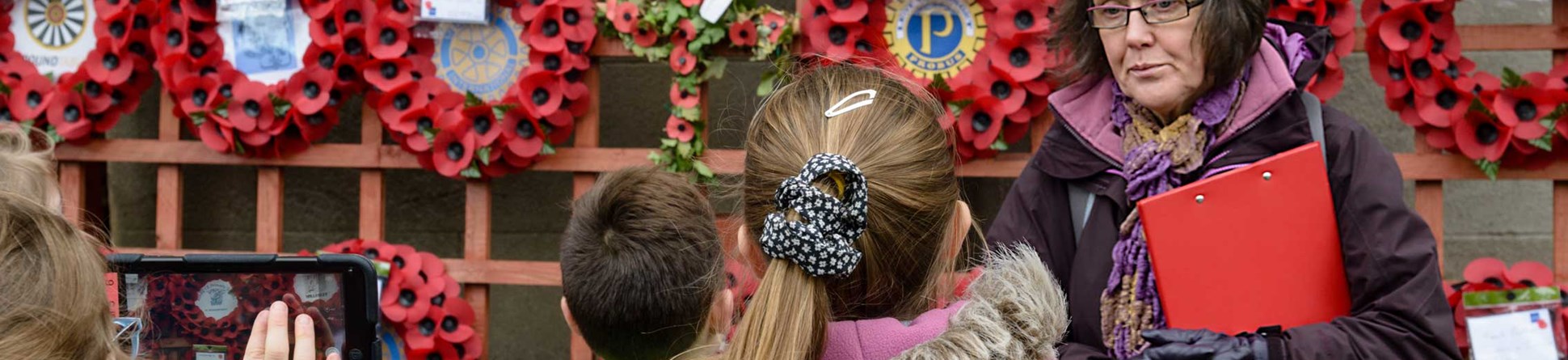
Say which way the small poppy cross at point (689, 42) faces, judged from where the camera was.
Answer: facing the viewer

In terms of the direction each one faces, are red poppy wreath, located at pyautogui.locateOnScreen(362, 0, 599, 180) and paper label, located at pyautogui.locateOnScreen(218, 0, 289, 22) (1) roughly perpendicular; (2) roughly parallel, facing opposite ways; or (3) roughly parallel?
roughly parallel

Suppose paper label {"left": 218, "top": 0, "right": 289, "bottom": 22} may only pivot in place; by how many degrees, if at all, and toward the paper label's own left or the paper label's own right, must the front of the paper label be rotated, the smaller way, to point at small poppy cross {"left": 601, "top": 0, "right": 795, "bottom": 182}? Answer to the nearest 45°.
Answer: approximately 45° to the paper label's own left

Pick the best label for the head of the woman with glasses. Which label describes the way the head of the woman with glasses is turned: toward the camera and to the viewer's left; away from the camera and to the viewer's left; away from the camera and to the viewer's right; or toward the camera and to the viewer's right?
toward the camera and to the viewer's left

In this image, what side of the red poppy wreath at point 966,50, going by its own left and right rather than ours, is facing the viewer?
front

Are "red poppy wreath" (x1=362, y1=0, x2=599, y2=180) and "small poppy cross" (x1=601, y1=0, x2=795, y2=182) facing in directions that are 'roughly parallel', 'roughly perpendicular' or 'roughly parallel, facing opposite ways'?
roughly parallel

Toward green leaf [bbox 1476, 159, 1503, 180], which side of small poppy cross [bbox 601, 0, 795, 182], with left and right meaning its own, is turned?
left

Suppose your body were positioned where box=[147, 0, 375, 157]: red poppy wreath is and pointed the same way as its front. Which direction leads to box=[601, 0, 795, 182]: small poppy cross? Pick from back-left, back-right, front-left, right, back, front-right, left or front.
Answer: front-left

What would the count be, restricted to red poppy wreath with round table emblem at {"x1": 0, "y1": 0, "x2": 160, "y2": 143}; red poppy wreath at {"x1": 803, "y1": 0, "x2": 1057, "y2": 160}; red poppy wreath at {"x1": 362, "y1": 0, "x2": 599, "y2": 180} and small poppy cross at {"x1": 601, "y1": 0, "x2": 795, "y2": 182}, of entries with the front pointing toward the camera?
4
